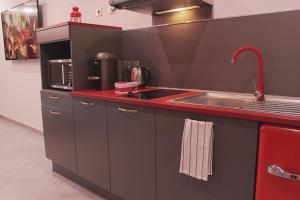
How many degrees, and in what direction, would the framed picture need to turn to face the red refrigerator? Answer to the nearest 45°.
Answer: approximately 45° to its left

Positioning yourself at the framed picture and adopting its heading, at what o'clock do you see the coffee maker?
The coffee maker is roughly at 10 o'clock from the framed picture.

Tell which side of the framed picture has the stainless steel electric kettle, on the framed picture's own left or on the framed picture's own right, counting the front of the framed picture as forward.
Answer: on the framed picture's own left

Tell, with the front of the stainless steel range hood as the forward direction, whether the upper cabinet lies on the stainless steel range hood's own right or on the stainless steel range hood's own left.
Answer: on the stainless steel range hood's own right

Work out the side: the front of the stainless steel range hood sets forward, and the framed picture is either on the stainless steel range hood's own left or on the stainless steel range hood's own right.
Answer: on the stainless steel range hood's own right

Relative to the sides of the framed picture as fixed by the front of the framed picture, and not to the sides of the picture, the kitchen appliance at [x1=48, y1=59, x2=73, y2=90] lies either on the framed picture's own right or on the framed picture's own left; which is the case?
on the framed picture's own left

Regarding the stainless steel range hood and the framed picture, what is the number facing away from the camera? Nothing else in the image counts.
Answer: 0

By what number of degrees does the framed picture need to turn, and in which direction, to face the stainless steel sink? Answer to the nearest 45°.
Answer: approximately 45° to its left

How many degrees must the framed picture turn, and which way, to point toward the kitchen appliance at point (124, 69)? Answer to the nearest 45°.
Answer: approximately 45° to its left

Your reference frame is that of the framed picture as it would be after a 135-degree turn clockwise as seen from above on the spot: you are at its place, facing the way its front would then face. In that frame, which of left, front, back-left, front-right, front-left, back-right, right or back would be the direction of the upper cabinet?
back

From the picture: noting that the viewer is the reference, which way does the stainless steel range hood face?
facing the viewer and to the left of the viewer

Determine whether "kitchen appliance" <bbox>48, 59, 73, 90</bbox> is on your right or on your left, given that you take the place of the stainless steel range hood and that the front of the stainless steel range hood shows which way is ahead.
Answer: on your right
